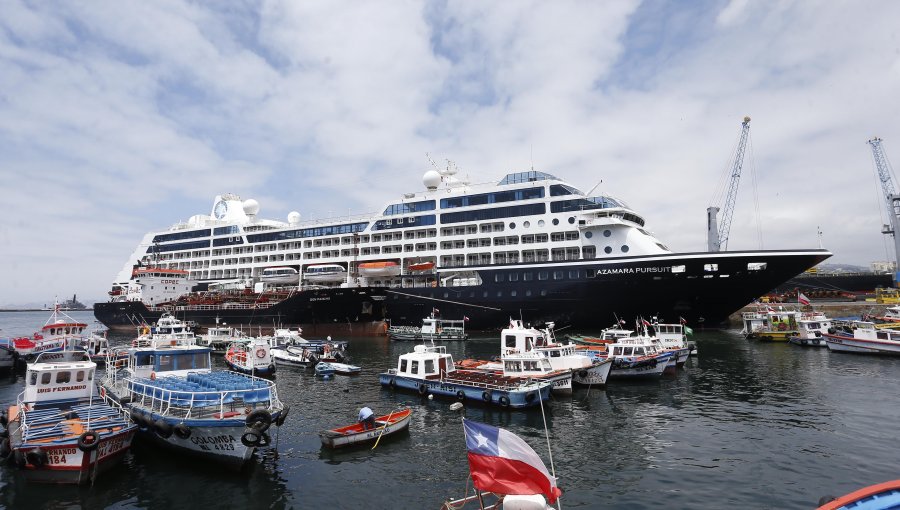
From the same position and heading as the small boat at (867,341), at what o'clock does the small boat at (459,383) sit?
the small boat at (459,383) is roughly at 10 o'clock from the small boat at (867,341).

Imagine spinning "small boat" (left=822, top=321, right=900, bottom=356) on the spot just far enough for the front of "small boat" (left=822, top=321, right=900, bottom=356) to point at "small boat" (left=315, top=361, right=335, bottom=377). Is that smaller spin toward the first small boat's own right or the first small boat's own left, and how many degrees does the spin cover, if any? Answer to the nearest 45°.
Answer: approximately 45° to the first small boat's own left

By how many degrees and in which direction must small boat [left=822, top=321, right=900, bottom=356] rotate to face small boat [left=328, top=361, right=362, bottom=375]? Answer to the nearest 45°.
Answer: approximately 45° to its left

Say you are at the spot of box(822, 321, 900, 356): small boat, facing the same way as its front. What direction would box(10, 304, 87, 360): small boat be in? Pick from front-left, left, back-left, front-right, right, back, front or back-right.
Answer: front-left

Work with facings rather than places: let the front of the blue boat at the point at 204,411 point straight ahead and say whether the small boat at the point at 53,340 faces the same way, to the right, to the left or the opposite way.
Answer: to the right

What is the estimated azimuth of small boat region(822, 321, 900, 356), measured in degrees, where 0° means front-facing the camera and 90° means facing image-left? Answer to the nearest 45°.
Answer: approximately 90°

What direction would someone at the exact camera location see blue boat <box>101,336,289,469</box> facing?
facing the viewer and to the right of the viewer

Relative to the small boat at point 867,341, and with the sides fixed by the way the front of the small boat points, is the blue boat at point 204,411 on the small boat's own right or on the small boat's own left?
on the small boat's own left
